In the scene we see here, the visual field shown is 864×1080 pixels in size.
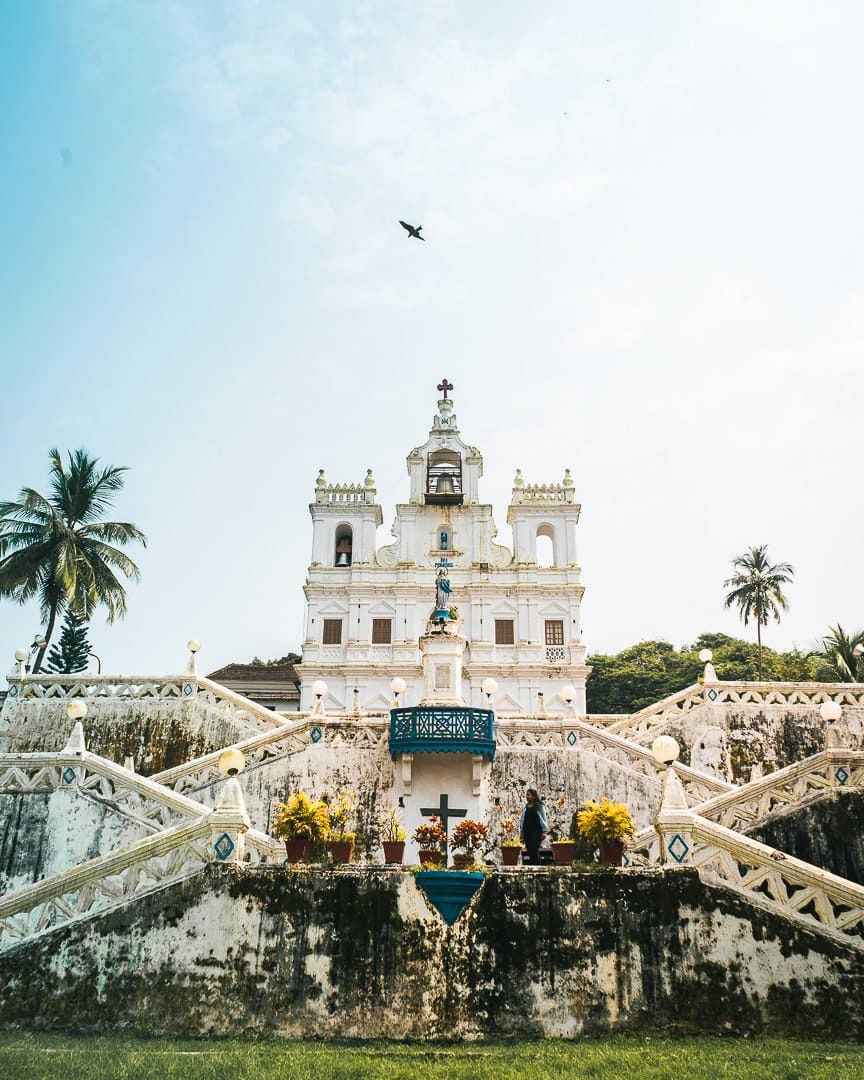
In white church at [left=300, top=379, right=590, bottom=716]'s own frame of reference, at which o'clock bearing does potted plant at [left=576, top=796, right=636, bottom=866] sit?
The potted plant is roughly at 12 o'clock from the white church.

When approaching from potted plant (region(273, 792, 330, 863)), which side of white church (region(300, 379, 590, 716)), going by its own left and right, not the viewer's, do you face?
front

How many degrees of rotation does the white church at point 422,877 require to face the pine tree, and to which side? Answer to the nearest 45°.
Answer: approximately 135° to its right

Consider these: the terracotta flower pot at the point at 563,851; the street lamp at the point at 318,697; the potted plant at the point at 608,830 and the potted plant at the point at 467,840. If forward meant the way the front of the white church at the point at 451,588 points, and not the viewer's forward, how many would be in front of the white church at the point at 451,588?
4

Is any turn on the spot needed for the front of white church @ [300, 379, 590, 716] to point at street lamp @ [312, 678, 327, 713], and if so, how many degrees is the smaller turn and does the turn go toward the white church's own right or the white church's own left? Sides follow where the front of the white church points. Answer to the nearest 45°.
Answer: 0° — it already faces it

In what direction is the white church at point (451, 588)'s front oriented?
toward the camera

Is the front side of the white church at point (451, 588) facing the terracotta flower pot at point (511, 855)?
yes

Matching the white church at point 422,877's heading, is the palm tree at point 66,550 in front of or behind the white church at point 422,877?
behind

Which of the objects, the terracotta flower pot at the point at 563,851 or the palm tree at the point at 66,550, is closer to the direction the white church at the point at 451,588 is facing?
the terracotta flower pot

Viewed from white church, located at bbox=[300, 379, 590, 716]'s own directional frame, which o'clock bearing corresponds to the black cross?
The black cross is roughly at 12 o'clock from the white church.
